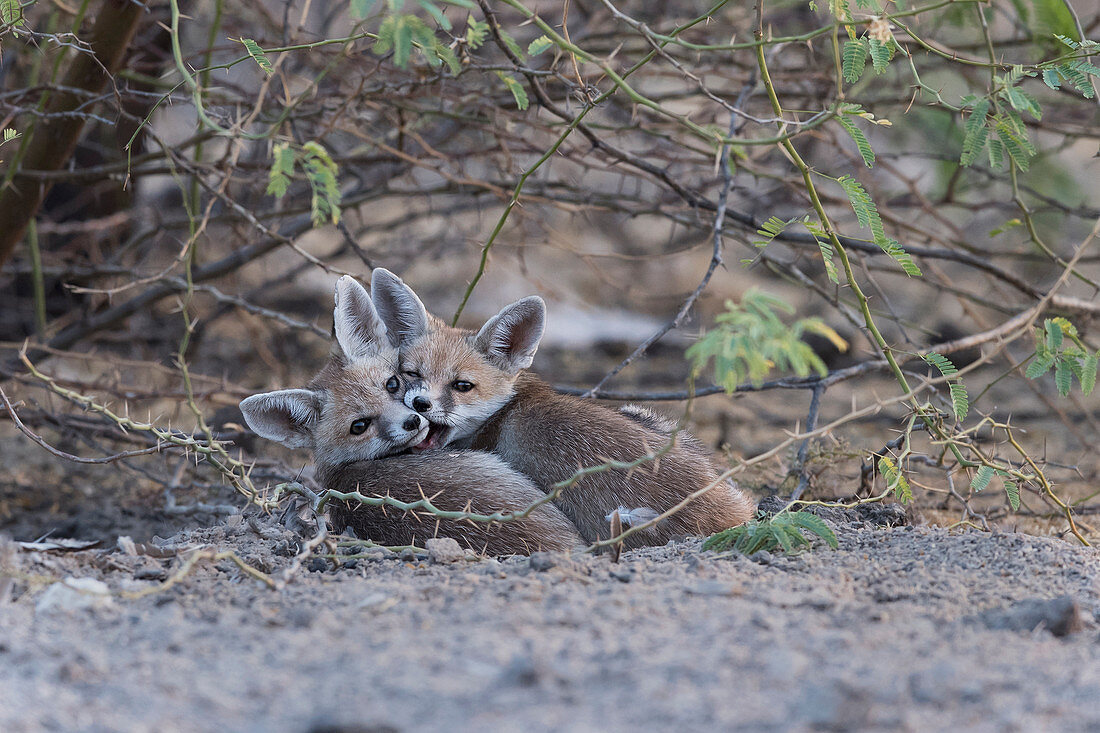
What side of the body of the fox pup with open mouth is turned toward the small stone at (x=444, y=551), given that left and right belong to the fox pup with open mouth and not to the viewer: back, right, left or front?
left

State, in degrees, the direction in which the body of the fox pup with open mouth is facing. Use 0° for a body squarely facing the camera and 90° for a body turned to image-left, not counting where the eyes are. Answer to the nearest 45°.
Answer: approximately 90°

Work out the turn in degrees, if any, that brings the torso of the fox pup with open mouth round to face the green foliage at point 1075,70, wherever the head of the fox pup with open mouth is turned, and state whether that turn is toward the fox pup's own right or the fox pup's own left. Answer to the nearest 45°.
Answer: approximately 180°

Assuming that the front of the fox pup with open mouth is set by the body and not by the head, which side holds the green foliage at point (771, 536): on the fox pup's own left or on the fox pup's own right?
on the fox pup's own left

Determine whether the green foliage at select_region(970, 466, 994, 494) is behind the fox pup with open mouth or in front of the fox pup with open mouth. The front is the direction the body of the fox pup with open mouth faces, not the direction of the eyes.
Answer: behind
